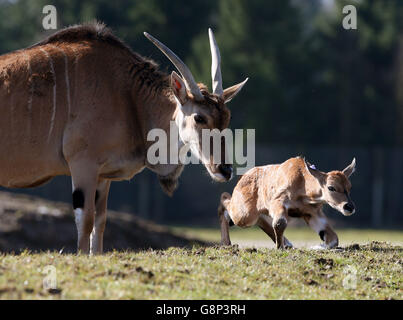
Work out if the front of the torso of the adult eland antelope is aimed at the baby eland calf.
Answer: yes

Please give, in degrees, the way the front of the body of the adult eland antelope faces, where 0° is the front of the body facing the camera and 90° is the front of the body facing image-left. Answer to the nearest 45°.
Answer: approximately 270°
